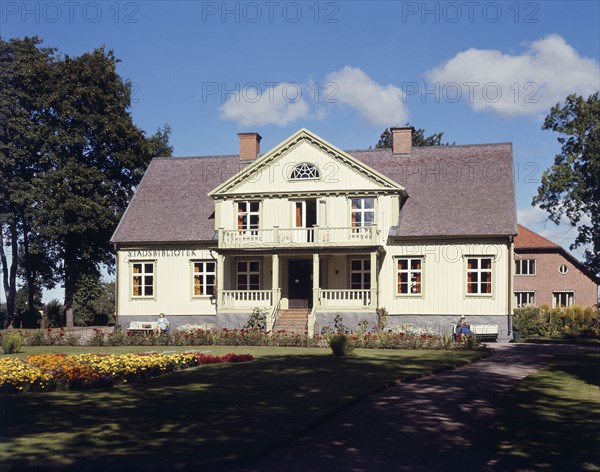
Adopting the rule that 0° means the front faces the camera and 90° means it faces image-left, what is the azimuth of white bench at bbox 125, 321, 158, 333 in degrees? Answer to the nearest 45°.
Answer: approximately 0°

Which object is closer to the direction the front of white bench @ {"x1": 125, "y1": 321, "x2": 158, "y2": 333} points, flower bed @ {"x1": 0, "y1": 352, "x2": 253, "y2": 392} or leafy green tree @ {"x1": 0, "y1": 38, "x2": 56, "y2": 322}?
the flower bed

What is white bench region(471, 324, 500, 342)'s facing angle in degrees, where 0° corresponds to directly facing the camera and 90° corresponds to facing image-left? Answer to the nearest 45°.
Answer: approximately 0°

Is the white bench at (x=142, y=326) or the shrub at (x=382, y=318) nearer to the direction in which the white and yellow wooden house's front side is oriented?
the shrub

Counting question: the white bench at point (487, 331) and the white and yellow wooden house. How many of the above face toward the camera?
2
